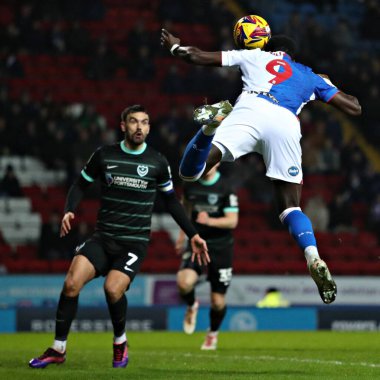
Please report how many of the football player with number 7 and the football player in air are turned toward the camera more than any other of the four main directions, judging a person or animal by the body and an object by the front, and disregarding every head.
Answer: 1

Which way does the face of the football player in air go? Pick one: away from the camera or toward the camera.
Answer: away from the camera

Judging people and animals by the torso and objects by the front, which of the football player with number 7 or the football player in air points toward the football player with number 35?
the football player in air

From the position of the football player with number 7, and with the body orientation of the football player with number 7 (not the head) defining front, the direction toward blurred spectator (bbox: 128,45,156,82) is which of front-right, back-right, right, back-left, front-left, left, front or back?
back

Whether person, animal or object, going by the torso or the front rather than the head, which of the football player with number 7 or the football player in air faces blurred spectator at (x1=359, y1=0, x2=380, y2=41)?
the football player in air

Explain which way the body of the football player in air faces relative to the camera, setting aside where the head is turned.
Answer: away from the camera

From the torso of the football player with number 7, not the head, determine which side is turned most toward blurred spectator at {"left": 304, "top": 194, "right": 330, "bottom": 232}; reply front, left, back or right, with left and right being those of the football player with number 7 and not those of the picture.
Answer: back
